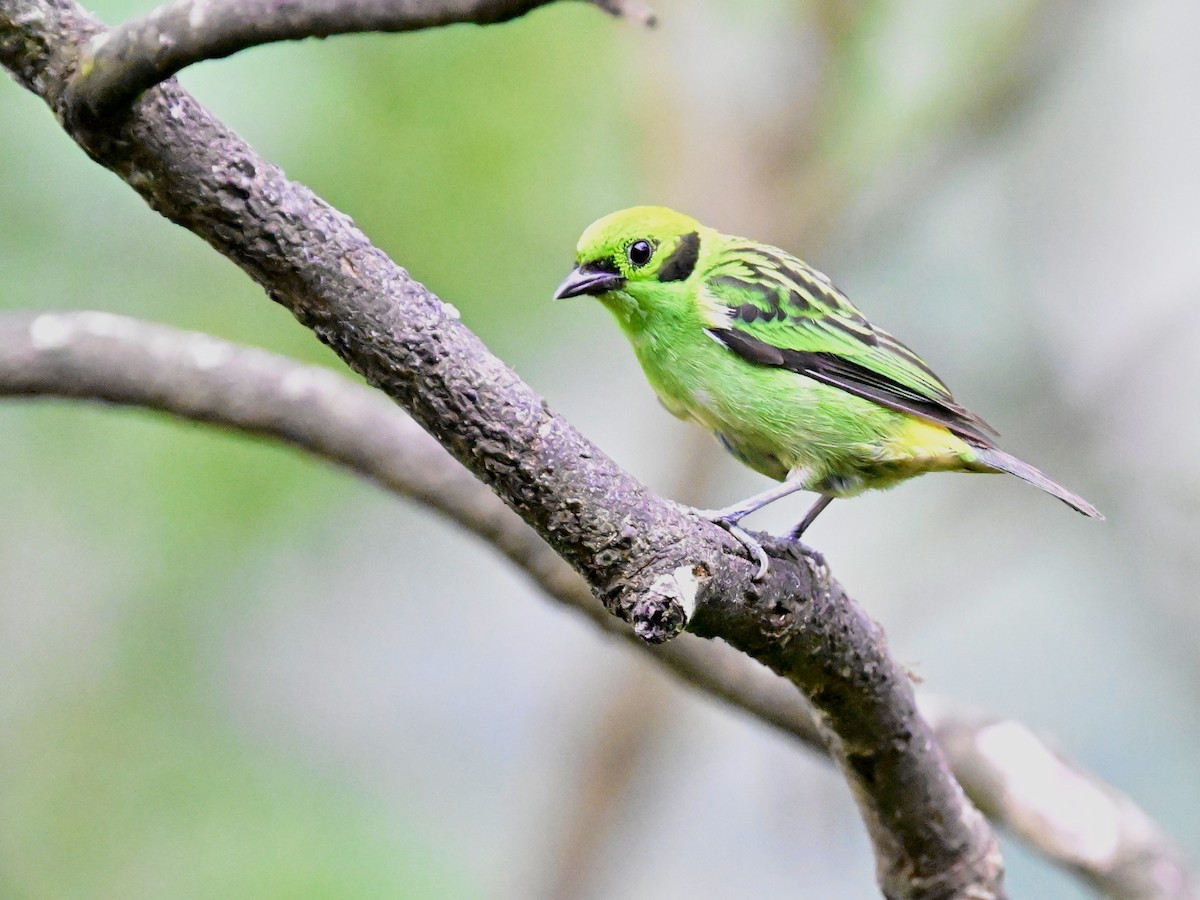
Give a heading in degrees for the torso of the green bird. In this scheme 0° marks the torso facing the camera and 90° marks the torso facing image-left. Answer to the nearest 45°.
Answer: approximately 90°
